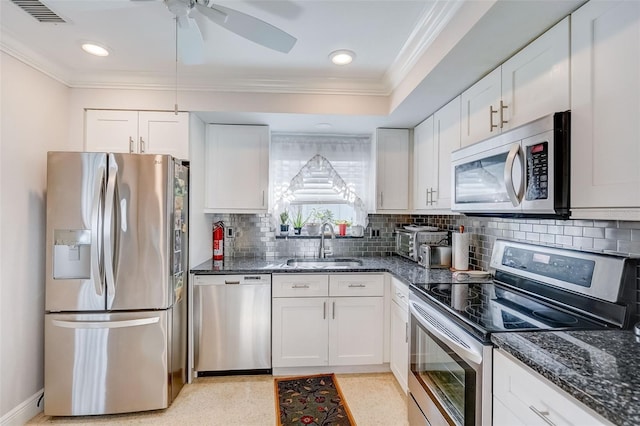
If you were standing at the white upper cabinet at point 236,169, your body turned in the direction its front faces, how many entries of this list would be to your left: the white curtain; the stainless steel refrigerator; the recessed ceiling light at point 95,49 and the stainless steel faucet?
2

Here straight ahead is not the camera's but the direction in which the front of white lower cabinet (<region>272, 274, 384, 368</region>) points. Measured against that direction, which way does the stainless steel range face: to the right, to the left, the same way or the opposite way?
to the right

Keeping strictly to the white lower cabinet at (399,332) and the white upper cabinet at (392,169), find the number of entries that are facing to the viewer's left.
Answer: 1

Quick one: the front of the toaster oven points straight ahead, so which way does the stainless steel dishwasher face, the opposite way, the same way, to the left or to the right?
to the left

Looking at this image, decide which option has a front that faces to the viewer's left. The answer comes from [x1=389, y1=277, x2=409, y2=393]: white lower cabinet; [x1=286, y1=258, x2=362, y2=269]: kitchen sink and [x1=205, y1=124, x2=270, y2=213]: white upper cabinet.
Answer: the white lower cabinet

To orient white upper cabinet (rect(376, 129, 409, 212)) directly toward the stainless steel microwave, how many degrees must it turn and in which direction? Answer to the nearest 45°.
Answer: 0° — it already faces it
